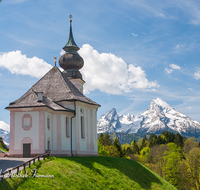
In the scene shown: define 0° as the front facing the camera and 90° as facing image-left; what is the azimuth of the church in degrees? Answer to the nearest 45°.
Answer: approximately 45°
